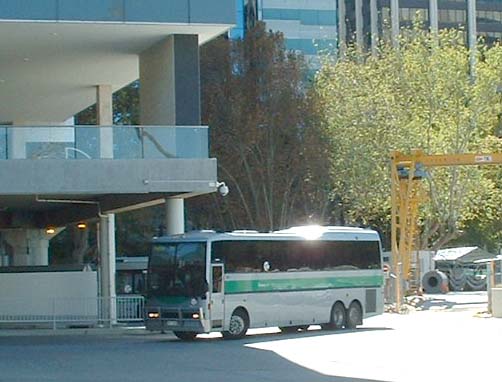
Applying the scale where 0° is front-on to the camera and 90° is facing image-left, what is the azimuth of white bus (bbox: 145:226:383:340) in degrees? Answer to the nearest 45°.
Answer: approximately 45°

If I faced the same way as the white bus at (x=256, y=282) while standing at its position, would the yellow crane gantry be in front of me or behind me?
behind

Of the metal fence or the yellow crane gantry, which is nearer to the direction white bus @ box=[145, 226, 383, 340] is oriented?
the metal fence

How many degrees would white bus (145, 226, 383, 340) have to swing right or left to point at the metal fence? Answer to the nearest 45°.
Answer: approximately 90° to its right
